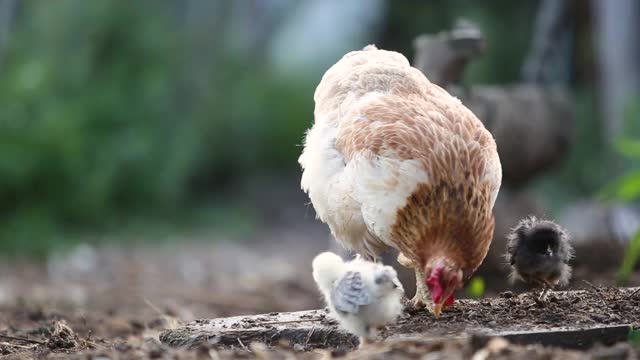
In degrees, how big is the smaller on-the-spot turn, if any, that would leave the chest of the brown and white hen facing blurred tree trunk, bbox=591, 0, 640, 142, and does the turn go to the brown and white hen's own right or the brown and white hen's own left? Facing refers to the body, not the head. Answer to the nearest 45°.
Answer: approximately 90° to the brown and white hen's own left

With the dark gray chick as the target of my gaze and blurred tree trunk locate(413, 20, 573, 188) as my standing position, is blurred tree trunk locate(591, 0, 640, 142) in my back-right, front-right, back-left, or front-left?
back-left

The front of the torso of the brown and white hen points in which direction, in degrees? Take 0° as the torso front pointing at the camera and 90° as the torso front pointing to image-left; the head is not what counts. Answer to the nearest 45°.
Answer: approximately 315°

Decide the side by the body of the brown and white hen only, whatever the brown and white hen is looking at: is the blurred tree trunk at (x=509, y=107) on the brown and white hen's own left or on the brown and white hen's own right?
on the brown and white hen's own left
